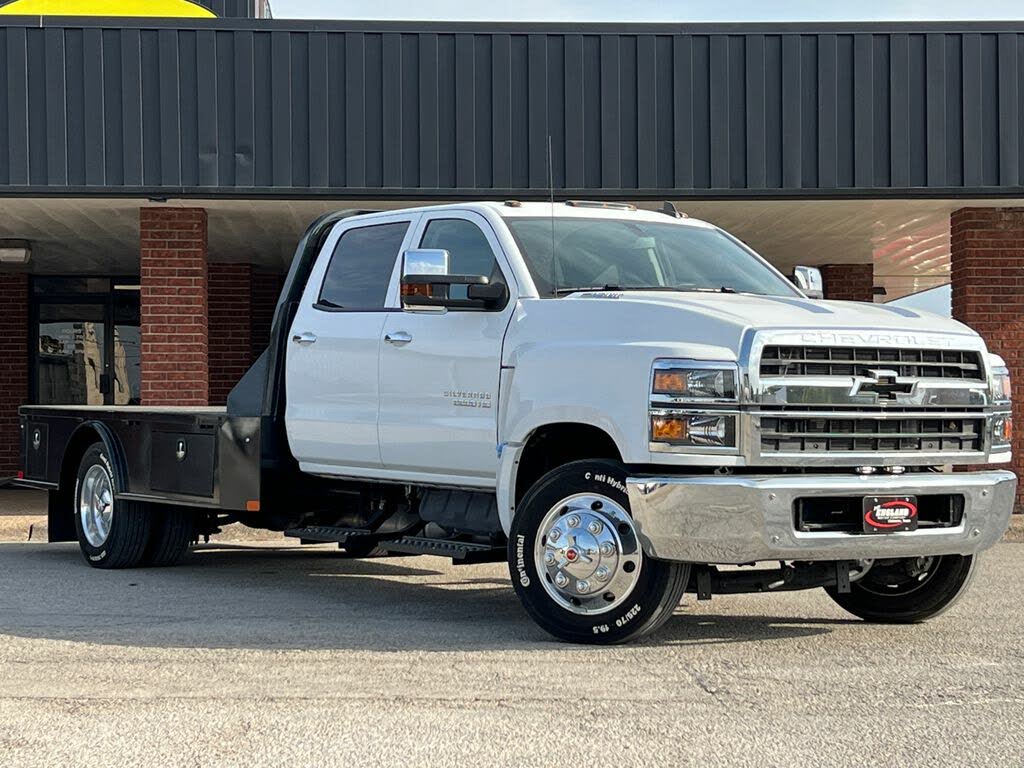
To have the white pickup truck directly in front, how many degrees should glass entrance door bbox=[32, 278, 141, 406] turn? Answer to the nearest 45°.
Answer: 0° — it already faces it

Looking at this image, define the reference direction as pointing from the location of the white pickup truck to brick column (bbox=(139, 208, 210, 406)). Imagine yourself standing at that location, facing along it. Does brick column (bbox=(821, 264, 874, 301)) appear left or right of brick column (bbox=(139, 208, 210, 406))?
right

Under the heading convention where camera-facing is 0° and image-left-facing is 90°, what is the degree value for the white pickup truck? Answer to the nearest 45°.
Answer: approximately 315°

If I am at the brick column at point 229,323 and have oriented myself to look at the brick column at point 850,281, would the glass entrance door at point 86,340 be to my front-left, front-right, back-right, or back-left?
back-left

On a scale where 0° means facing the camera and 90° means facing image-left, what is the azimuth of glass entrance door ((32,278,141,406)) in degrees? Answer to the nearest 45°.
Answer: approximately 0°

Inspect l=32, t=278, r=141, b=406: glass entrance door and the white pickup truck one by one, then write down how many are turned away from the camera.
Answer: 0

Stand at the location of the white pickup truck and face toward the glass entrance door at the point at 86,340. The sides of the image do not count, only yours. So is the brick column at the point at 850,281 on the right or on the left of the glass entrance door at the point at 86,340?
right

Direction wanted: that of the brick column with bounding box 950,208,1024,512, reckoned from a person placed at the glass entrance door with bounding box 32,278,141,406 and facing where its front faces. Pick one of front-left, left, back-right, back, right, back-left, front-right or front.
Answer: front-left

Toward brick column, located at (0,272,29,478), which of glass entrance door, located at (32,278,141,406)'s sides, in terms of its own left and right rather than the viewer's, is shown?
right
